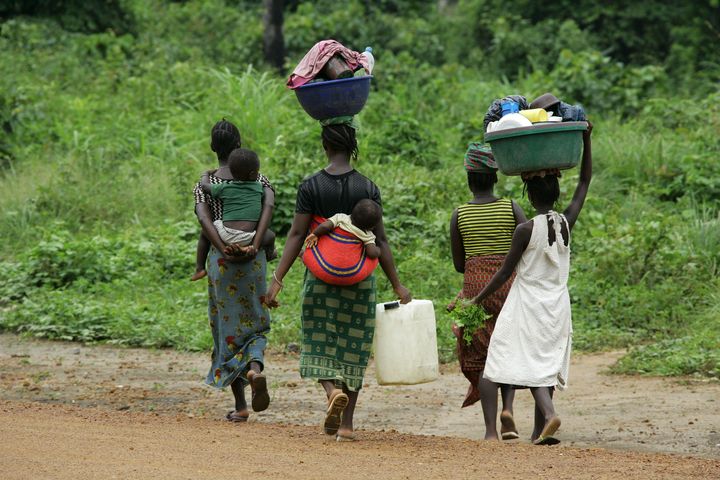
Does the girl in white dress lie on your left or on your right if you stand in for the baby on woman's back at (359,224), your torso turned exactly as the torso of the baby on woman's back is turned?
on your right

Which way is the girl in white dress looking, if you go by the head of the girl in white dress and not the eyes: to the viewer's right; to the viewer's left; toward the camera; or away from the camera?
away from the camera

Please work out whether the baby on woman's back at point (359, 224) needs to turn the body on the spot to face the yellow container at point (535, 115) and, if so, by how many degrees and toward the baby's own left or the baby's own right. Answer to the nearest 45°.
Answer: approximately 90° to the baby's own right

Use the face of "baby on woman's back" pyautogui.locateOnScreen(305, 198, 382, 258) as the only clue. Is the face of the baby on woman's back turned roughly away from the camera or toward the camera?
away from the camera

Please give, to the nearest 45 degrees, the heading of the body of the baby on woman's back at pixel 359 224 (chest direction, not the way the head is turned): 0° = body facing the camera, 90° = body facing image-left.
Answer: approximately 180°
